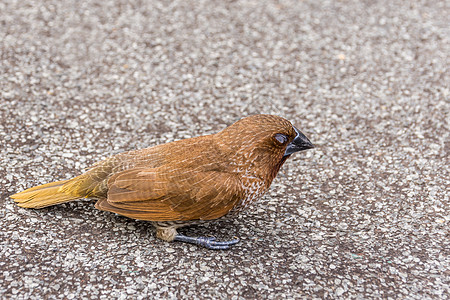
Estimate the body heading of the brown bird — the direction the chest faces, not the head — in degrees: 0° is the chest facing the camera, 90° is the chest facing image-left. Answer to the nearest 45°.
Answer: approximately 270°
